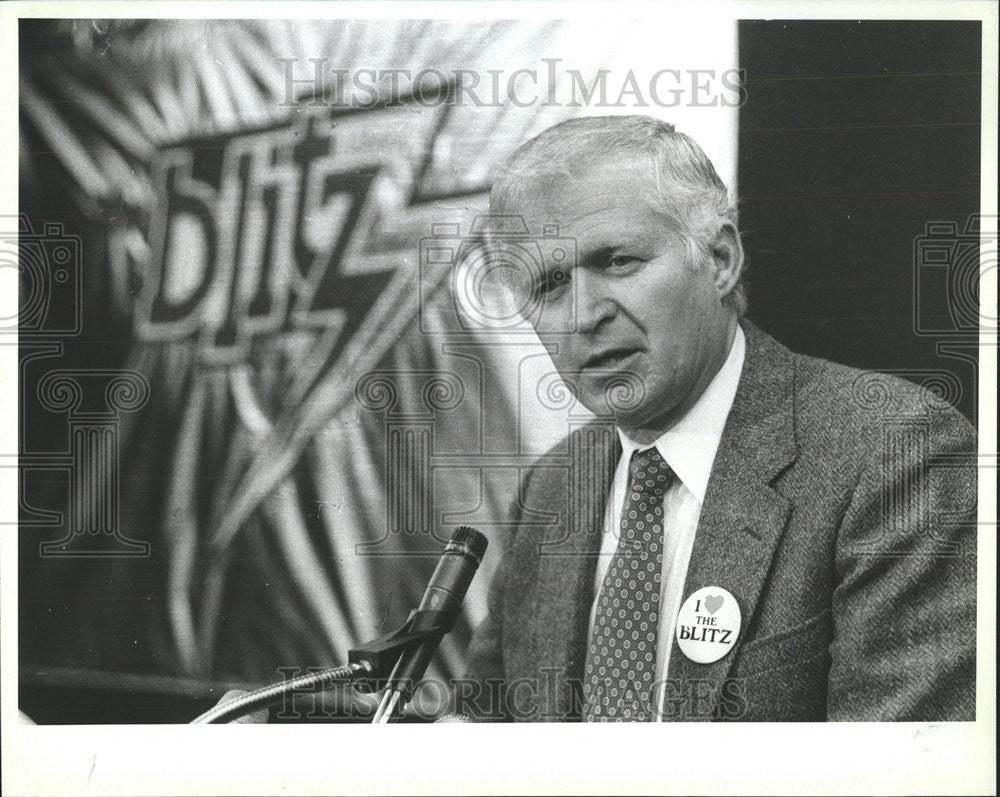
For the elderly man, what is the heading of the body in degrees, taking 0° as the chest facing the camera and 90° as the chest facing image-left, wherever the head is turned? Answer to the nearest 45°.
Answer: approximately 45°

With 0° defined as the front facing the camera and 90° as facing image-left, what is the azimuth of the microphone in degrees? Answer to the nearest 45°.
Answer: approximately 270°

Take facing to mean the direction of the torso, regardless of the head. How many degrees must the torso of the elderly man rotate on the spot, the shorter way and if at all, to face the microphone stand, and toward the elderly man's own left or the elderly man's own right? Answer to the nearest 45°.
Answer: approximately 45° to the elderly man's own right

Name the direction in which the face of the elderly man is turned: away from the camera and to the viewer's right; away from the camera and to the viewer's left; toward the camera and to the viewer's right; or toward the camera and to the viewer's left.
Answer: toward the camera and to the viewer's left
